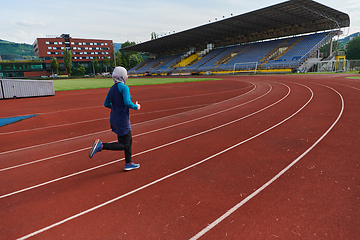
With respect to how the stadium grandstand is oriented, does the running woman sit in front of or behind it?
in front

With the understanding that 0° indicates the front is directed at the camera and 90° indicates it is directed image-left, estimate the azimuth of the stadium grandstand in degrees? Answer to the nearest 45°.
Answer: approximately 45°

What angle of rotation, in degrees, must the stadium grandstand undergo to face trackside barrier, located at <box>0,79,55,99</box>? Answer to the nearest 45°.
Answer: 0° — it already faces it
